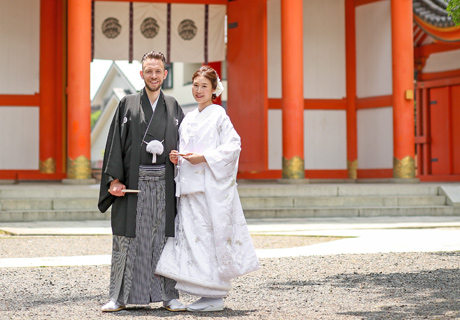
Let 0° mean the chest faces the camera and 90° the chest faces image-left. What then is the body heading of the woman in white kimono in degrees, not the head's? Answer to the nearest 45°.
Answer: approximately 45°

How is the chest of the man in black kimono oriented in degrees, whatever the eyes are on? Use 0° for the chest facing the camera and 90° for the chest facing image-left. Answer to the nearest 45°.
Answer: approximately 0°

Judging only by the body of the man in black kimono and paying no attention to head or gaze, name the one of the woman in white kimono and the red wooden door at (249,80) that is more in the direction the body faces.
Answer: the woman in white kimono

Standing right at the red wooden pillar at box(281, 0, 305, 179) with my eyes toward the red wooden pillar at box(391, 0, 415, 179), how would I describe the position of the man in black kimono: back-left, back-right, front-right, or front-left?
back-right

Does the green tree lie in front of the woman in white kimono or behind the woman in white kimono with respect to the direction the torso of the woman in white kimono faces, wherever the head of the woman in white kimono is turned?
behind

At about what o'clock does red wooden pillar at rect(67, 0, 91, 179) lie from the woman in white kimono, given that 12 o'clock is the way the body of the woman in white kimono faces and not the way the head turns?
The red wooden pillar is roughly at 4 o'clock from the woman in white kimono.

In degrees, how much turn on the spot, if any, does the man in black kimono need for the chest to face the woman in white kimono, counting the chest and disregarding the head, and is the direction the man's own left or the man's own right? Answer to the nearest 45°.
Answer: approximately 90° to the man's own left

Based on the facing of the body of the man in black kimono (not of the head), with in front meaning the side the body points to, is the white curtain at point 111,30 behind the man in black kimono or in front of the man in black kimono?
behind

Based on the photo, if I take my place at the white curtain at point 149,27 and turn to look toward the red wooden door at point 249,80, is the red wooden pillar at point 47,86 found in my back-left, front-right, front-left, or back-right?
back-right
